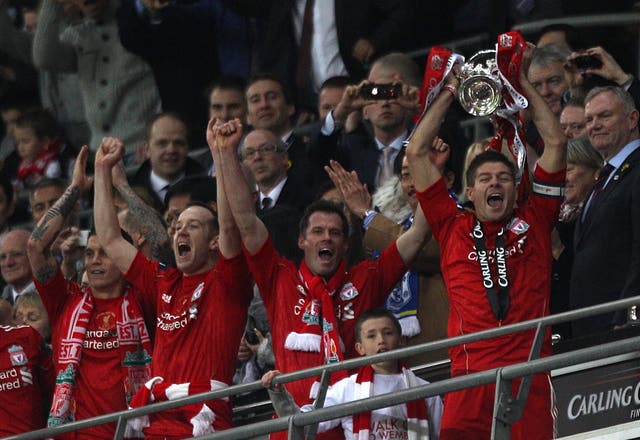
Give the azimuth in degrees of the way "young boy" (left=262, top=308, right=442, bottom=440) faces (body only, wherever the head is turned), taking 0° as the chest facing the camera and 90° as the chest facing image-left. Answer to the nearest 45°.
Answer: approximately 0°

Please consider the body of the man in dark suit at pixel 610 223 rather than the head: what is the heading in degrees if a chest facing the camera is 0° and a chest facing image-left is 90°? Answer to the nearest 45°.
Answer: approximately 45°

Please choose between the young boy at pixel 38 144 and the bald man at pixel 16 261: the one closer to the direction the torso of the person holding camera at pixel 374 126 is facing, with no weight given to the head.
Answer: the bald man

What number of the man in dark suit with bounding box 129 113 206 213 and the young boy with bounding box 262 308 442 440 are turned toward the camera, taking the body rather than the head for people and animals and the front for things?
2

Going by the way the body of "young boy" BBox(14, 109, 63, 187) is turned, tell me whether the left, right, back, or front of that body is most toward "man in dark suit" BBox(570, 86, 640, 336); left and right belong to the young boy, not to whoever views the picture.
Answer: left

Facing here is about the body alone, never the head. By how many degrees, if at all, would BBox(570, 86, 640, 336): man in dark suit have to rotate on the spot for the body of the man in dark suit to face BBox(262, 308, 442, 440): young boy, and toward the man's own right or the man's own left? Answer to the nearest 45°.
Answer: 0° — they already face them

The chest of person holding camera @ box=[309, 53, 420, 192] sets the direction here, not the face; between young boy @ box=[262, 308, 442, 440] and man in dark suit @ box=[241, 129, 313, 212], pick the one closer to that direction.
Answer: the young boy
